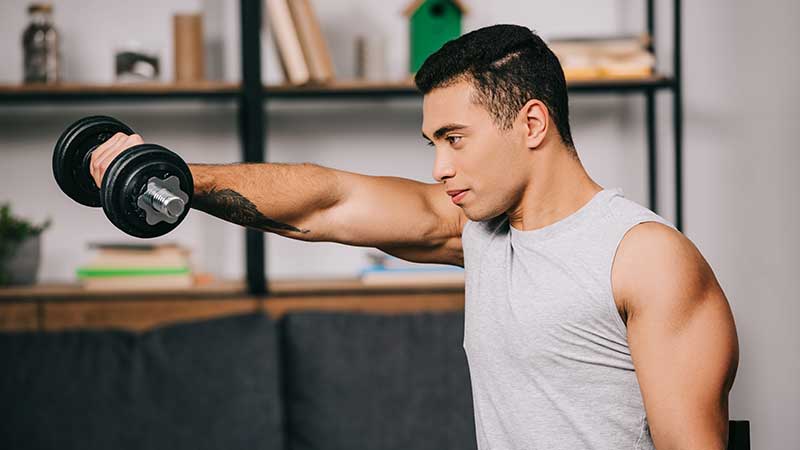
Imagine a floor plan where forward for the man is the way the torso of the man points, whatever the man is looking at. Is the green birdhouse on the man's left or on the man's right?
on the man's right

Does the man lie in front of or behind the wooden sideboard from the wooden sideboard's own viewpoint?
in front

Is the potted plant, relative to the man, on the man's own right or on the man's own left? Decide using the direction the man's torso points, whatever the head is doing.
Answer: on the man's own right

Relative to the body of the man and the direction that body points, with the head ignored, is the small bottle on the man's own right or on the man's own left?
on the man's own right

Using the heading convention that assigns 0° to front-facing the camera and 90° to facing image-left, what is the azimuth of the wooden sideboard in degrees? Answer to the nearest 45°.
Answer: approximately 0°

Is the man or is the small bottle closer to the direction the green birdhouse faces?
the man

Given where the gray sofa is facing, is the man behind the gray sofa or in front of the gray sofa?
in front

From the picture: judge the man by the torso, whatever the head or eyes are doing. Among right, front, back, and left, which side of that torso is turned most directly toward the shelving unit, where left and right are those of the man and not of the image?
right

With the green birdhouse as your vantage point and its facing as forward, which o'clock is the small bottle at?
The small bottle is roughly at 3 o'clock from the green birdhouse.

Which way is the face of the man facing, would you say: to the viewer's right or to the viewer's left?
to the viewer's left
